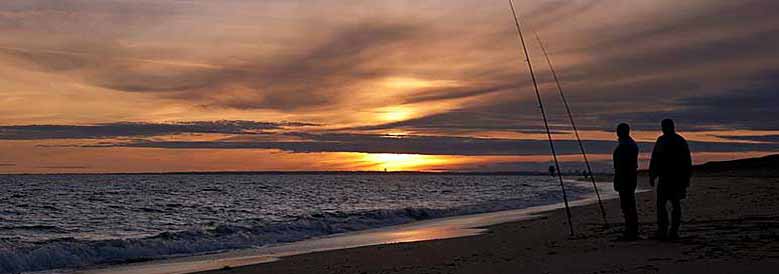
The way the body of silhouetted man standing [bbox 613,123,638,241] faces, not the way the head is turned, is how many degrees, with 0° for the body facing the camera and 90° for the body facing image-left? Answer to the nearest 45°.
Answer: approximately 90°

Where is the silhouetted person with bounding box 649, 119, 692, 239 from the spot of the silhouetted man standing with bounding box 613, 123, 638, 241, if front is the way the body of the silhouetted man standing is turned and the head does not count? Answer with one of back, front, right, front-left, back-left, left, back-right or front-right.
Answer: back-left
